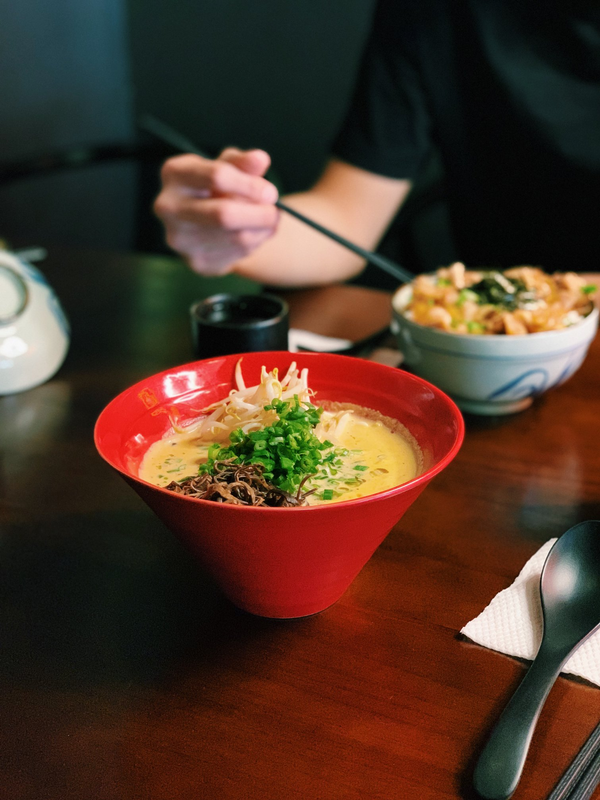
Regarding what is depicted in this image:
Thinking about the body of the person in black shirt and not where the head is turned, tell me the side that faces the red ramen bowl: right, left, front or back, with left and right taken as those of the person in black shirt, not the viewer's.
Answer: front

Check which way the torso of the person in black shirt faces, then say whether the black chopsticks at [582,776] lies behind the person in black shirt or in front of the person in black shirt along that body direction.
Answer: in front

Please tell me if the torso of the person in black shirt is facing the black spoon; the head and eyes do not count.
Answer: yes

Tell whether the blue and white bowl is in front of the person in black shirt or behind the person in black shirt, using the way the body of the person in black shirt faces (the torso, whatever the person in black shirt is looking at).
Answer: in front

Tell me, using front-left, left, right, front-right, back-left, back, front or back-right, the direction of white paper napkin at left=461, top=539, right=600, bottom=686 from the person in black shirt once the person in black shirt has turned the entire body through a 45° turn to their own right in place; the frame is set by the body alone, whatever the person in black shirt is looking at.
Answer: front-left

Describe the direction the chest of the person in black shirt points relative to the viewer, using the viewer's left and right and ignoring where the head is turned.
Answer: facing the viewer
